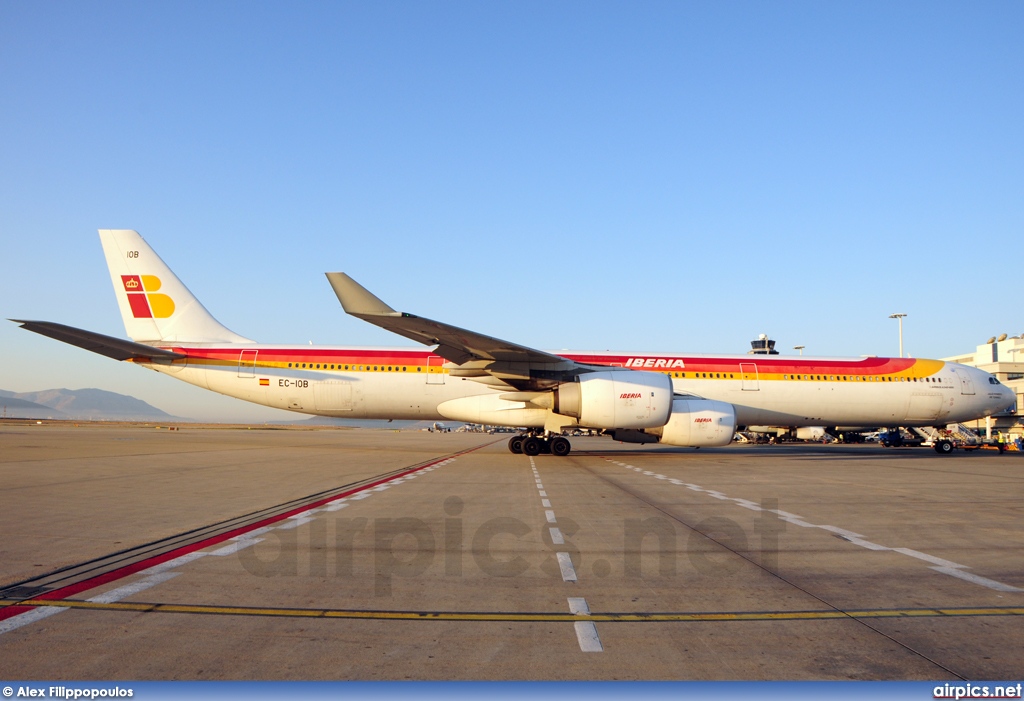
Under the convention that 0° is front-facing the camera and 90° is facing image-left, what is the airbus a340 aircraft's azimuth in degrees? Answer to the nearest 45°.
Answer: approximately 270°
